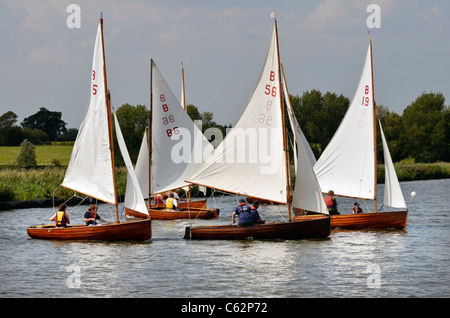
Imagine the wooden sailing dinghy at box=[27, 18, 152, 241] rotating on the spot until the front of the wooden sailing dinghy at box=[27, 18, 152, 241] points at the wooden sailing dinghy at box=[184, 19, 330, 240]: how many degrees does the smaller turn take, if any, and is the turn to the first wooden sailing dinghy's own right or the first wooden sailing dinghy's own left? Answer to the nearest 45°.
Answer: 0° — it already faces it

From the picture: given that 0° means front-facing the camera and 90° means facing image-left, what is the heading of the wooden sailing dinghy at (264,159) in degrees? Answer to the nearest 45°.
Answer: approximately 270°

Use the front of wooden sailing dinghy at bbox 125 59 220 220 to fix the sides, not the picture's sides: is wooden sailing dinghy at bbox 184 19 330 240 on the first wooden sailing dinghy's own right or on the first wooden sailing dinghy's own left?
on the first wooden sailing dinghy's own left

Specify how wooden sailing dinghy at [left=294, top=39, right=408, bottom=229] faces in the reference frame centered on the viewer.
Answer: facing to the right of the viewer

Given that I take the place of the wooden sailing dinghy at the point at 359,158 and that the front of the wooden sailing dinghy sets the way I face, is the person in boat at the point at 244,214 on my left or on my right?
on my right

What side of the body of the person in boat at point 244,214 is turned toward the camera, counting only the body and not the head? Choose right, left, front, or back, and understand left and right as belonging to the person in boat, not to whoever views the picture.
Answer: back

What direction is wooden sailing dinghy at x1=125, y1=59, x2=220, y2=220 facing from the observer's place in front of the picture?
facing to the left of the viewer

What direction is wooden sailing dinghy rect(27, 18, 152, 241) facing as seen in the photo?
to the viewer's right

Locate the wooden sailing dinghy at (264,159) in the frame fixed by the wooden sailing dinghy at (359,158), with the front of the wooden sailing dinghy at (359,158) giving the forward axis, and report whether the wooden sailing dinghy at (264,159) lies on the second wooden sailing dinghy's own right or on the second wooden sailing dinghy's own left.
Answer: on the second wooden sailing dinghy's own right

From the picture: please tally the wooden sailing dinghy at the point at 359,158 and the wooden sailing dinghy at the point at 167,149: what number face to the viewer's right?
1

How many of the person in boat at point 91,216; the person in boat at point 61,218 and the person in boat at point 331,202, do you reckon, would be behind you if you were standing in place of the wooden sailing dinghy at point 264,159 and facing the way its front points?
2

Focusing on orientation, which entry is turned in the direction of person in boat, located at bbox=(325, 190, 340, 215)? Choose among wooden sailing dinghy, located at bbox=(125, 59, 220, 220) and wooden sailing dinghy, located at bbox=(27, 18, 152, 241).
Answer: wooden sailing dinghy, located at bbox=(27, 18, 152, 241)

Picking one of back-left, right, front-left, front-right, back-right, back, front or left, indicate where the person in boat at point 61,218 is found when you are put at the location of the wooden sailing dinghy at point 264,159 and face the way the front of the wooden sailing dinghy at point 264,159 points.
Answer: back

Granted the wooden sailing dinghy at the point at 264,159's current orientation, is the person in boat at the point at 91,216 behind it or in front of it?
behind
